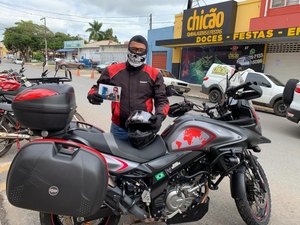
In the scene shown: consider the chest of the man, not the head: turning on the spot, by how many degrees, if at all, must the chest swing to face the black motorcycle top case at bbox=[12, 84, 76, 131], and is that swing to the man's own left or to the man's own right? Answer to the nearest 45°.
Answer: approximately 45° to the man's own right

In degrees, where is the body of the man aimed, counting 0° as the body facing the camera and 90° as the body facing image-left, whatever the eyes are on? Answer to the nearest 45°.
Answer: approximately 0°

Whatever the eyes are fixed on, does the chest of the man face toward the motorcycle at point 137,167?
yes

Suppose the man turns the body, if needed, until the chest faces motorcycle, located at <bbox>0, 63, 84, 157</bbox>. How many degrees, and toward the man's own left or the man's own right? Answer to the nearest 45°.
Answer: approximately 135° to the man's own right
